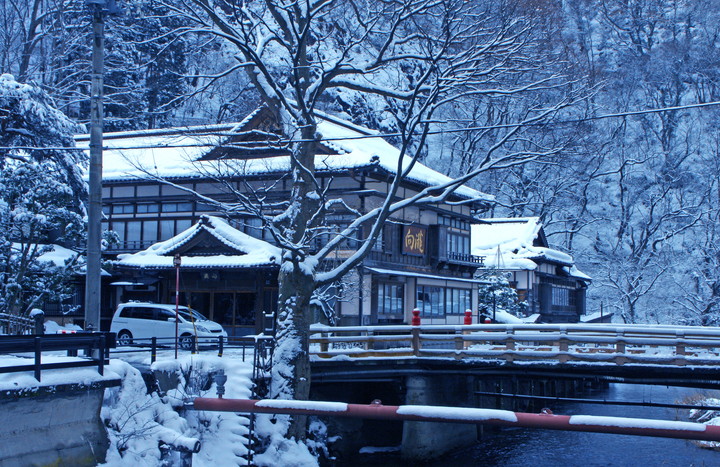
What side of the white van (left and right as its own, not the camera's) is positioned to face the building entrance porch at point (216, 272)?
left

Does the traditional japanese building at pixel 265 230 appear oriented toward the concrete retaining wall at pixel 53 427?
yes

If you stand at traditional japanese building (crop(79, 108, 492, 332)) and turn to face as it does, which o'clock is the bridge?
The bridge is roughly at 11 o'clock from the traditional japanese building.

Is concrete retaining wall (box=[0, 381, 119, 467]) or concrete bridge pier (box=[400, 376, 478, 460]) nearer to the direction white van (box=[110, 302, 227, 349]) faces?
the concrete bridge pier

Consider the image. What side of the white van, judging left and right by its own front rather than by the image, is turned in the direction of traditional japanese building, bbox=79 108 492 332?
left

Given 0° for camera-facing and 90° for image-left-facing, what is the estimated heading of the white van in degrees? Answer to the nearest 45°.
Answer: approximately 315°

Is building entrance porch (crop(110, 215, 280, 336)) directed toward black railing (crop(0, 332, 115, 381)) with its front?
yes

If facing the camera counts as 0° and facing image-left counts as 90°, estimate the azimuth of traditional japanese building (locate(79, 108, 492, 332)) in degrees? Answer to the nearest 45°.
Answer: approximately 0°

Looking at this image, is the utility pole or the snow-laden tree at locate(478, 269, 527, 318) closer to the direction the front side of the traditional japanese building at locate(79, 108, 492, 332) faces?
the utility pole
